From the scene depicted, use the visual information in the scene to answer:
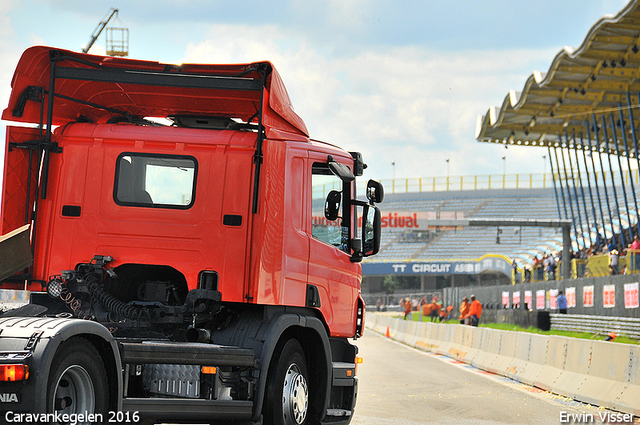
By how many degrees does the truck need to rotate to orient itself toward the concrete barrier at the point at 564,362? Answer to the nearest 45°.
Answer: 0° — it already faces it

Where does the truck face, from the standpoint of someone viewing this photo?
facing away from the viewer and to the right of the viewer

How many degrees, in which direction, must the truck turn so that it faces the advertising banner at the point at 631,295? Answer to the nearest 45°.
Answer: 0° — it already faces it

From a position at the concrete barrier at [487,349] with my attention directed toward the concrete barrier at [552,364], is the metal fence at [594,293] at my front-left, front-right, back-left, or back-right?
back-left

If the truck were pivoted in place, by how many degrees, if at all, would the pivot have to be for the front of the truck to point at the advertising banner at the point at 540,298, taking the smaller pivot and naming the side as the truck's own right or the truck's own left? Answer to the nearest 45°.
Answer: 0° — it already faces it
